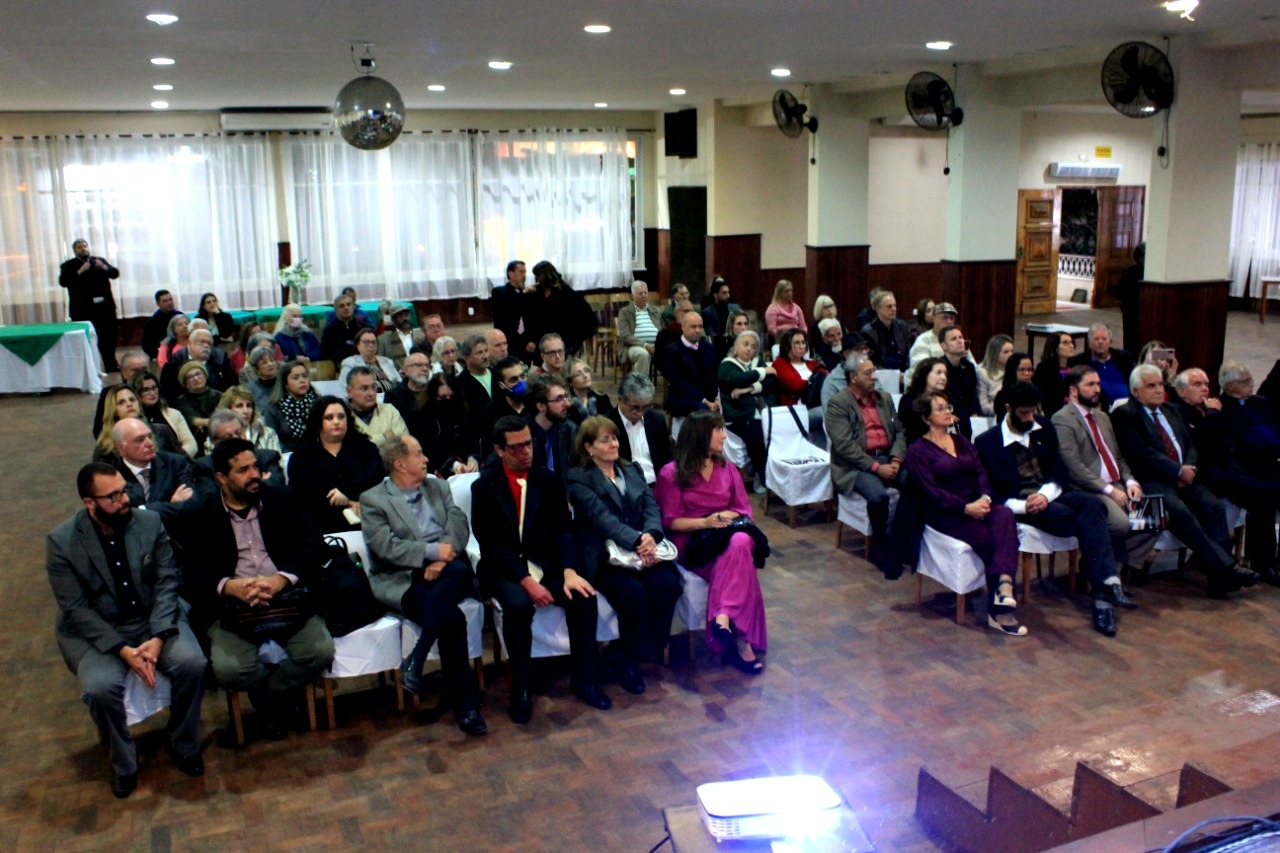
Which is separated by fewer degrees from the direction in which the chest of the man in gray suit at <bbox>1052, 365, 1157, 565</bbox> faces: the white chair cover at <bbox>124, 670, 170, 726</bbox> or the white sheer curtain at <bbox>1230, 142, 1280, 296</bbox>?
the white chair cover

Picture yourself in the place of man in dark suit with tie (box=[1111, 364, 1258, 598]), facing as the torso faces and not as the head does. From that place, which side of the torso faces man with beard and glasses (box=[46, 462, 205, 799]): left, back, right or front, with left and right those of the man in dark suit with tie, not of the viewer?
right

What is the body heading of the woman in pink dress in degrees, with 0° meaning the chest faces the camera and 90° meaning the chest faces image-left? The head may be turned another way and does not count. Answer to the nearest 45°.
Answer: approximately 315°

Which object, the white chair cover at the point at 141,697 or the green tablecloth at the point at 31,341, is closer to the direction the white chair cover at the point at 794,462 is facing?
the white chair cover

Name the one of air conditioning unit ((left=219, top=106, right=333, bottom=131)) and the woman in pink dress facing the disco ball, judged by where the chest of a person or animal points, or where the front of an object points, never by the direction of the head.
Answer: the air conditioning unit

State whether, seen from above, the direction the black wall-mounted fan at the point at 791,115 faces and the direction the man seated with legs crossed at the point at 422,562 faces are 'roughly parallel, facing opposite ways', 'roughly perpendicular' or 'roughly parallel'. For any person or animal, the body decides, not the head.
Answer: roughly perpendicular

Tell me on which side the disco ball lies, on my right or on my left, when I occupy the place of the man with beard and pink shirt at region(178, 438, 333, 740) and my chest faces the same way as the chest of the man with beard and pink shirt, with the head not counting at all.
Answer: on my left

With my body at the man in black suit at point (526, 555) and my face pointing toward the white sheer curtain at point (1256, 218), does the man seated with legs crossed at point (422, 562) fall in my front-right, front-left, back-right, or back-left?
back-left

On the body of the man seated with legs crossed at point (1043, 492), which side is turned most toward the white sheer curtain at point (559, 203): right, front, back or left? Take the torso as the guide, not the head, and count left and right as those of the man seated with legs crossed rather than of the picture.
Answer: back

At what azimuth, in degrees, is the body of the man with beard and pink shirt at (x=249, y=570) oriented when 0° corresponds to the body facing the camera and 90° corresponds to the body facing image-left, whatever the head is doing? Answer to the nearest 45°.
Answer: approximately 315°

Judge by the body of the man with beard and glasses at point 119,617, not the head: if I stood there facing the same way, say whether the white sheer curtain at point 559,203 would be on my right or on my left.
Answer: on my left
